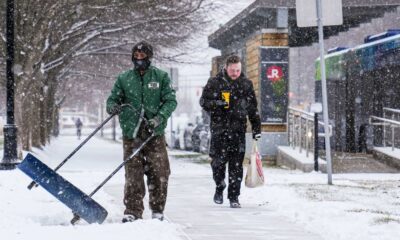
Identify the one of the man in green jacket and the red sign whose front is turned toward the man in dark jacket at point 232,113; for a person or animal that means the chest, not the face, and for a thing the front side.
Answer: the red sign

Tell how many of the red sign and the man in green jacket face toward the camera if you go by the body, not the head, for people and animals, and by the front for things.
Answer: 2

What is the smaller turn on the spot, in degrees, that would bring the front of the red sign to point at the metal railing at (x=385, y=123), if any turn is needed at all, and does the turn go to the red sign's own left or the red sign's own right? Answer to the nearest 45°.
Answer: approximately 45° to the red sign's own left

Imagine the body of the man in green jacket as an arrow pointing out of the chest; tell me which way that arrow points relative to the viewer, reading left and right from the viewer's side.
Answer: facing the viewer

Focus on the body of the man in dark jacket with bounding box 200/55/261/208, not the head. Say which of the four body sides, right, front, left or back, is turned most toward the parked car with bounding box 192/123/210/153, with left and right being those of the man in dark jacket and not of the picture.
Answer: back

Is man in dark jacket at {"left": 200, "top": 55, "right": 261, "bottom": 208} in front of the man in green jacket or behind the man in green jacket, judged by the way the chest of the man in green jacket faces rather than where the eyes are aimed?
behind

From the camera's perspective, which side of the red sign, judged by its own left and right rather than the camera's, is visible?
front

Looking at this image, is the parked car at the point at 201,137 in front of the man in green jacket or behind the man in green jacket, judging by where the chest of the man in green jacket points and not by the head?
behind

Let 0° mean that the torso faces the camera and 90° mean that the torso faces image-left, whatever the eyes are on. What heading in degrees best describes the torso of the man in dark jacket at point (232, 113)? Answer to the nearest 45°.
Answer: approximately 0°
